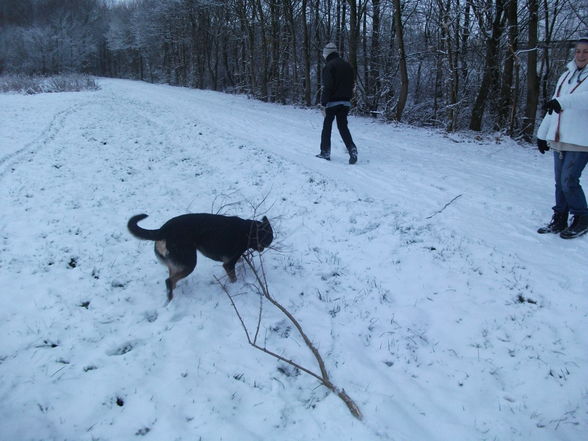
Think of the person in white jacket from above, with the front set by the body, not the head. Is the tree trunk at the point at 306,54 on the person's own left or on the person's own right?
on the person's own right

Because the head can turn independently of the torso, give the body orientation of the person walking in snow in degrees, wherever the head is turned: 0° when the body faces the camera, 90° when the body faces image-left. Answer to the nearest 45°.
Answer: approximately 135°

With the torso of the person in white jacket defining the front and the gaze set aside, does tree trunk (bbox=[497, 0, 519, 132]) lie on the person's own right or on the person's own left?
on the person's own right

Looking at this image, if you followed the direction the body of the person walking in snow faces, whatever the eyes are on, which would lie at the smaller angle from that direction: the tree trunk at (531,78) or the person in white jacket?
the tree trunk

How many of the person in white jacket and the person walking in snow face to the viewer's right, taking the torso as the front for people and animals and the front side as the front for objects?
0

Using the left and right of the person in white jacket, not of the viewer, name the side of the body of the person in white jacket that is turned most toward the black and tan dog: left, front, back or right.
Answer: front

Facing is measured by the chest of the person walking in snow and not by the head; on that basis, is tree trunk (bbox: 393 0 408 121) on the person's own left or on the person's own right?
on the person's own right

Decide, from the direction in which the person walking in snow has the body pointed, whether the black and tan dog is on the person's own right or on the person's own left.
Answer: on the person's own left

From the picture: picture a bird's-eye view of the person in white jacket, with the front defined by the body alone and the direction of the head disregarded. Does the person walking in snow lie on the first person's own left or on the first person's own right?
on the first person's own right

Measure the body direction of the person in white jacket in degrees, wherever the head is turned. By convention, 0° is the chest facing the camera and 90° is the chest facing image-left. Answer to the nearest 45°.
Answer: approximately 45°
